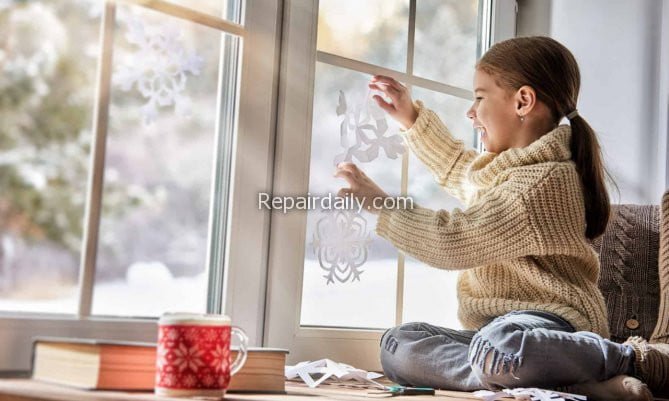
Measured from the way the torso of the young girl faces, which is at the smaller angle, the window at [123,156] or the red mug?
the window

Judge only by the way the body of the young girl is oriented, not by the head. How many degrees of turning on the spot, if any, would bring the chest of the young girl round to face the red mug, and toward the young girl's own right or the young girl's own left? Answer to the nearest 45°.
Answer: approximately 45° to the young girl's own left

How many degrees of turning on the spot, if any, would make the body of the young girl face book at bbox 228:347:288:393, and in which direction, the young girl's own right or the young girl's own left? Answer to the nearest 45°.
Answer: approximately 45° to the young girl's own left

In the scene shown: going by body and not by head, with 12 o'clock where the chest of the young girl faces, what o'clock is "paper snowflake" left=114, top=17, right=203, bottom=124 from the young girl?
The paper snowflake is roughly at 11 o'clock from the young girl.

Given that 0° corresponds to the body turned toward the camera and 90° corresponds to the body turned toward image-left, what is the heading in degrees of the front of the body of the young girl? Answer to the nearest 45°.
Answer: approximately 90°

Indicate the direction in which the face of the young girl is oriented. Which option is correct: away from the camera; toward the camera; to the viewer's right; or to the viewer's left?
to the viewer's left
